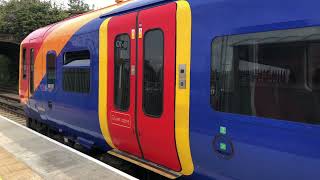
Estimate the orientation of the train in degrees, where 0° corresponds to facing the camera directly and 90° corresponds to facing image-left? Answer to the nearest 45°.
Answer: approximately 135°
